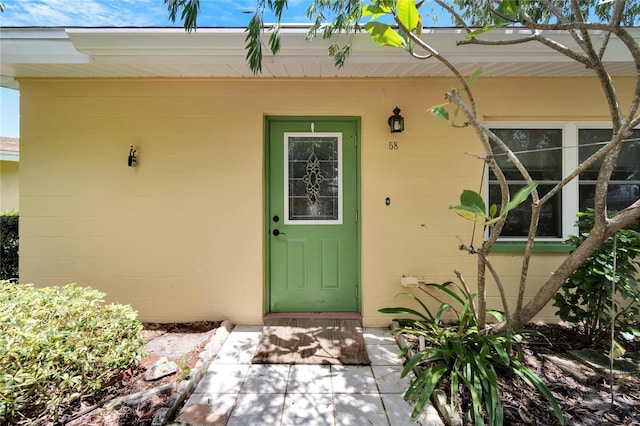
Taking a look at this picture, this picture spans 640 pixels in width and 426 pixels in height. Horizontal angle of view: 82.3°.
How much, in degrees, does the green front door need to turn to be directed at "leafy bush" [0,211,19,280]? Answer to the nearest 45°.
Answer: approximately 90° to its right

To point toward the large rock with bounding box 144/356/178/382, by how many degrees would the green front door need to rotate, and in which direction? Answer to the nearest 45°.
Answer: approximately 45° to its right

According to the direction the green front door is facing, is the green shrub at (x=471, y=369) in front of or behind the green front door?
in front

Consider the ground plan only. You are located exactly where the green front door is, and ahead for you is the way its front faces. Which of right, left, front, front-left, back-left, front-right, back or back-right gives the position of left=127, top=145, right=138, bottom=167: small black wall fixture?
right

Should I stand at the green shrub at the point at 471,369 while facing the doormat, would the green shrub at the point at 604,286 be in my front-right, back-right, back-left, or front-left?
back-right

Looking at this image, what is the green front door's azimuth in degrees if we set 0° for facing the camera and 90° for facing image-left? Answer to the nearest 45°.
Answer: approximately 0°

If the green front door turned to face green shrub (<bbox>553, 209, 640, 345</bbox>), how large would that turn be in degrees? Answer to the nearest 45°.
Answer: approximately 90° to its left

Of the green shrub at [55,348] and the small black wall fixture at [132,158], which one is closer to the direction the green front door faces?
the green shrub

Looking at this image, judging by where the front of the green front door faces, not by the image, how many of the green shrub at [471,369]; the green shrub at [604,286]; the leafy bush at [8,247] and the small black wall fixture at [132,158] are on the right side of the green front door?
2
